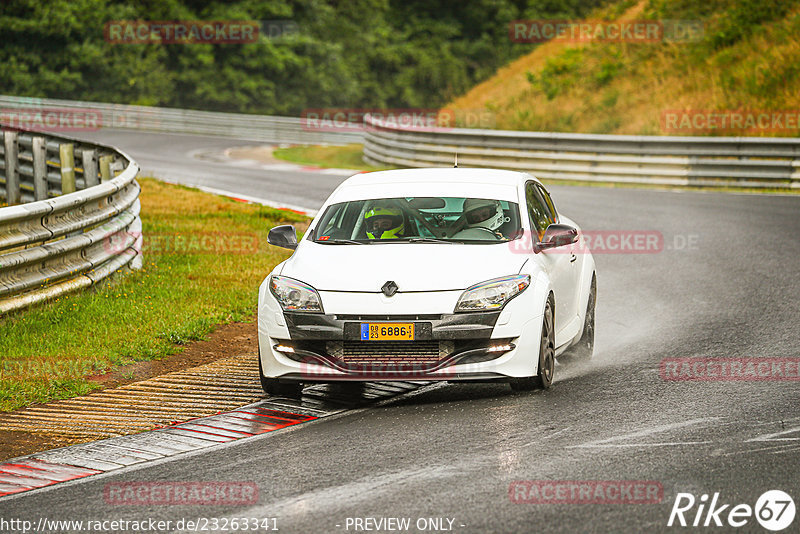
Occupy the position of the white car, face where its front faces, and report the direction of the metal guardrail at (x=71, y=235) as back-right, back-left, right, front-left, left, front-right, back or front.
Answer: back-right

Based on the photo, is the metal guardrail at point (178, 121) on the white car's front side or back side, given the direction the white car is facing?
on the back side

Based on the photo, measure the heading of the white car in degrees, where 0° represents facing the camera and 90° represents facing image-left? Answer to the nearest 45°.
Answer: approximately 0°

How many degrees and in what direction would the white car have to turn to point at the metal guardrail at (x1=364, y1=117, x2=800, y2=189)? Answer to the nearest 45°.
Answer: approximately 180°
